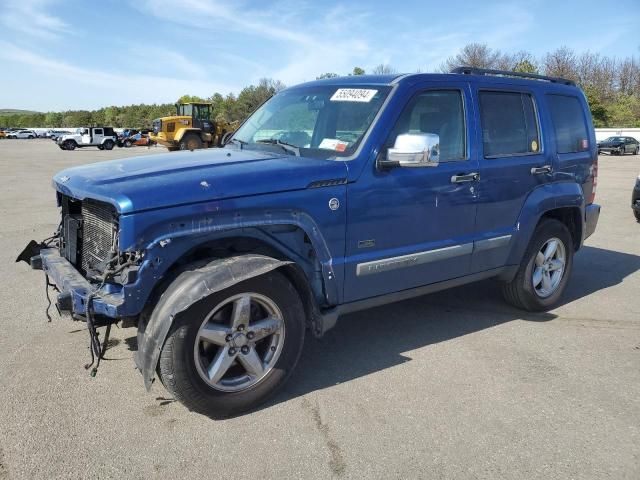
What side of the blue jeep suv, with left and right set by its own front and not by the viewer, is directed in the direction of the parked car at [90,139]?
right

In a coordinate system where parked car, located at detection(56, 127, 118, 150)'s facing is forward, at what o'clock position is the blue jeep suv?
The blue jeep suv is roughly at 9 o'clock from the parked car.

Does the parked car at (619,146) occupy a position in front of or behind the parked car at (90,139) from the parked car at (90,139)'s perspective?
behind

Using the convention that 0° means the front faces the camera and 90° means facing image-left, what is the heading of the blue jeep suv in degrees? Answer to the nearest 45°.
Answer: approximately 45°

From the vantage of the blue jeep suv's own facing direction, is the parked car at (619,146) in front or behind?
behind

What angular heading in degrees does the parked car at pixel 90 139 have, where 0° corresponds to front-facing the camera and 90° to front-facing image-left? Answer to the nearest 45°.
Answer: approximately 90°
